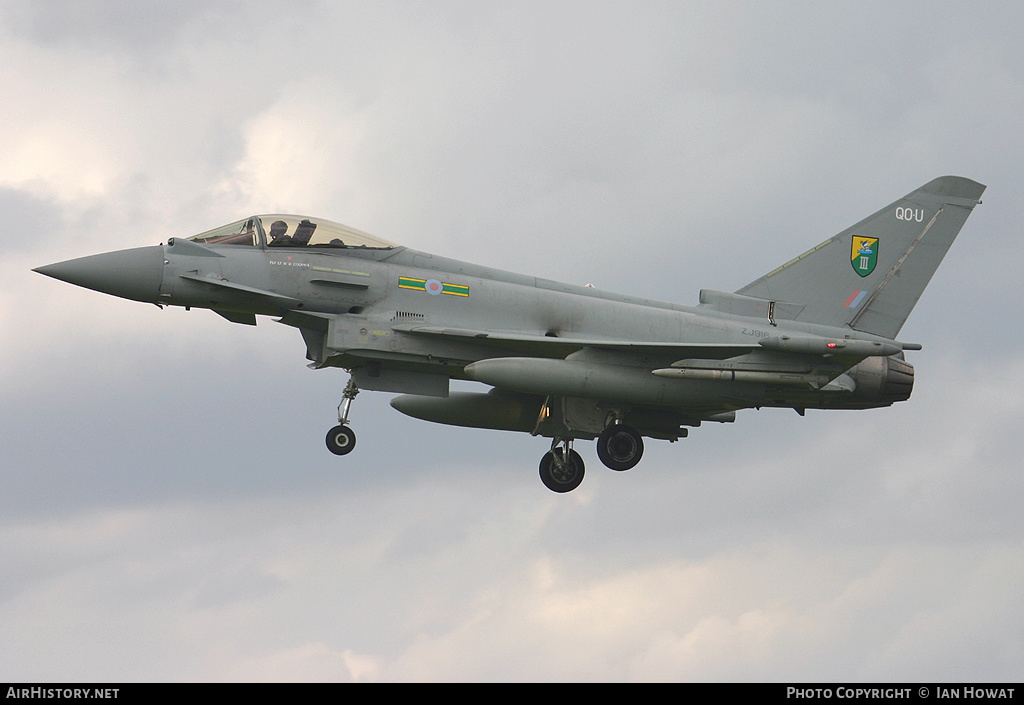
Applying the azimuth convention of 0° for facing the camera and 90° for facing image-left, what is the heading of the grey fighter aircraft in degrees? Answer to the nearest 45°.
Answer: approximately 90°
